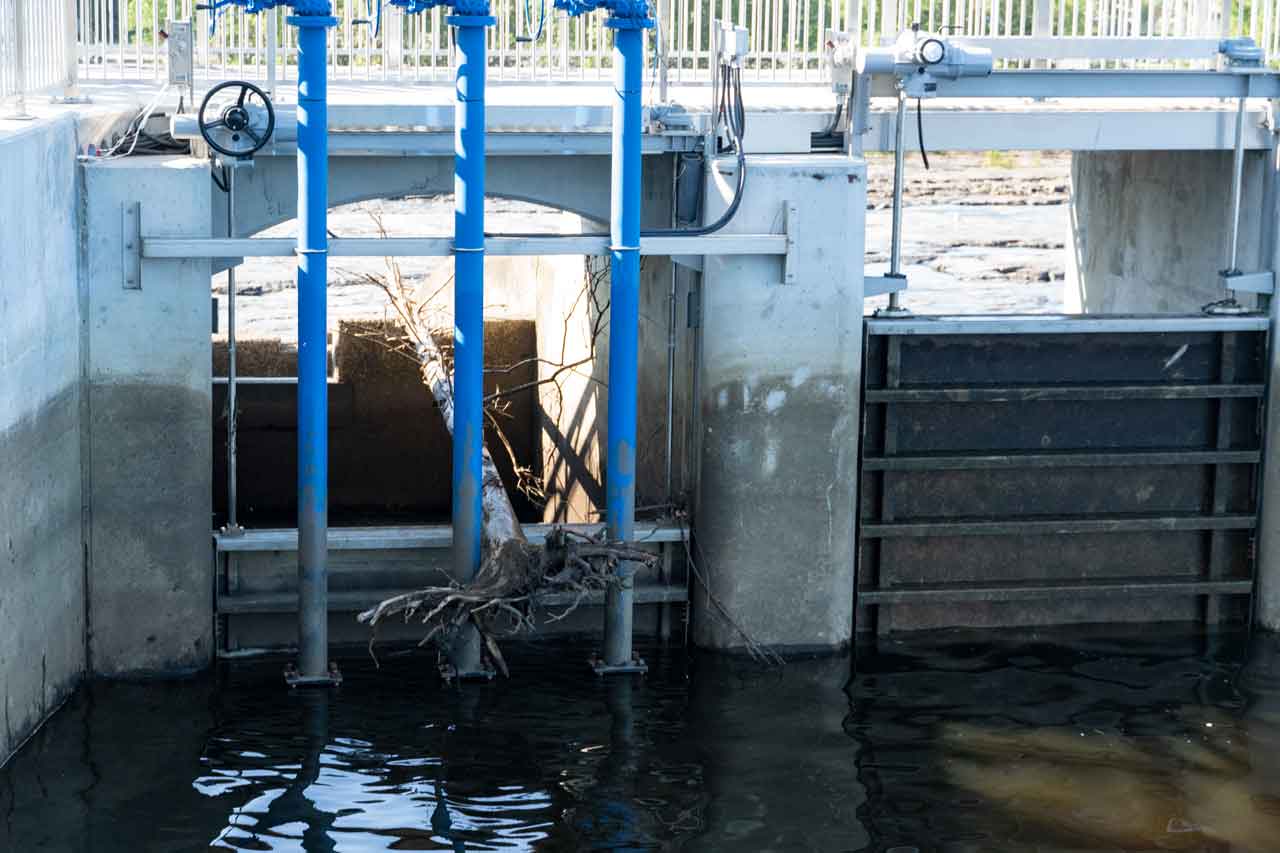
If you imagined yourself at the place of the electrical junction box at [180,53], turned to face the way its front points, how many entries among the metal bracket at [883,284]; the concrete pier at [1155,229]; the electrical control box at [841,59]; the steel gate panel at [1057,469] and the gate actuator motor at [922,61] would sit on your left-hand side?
5

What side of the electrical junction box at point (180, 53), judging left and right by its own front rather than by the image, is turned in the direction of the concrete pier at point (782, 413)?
left

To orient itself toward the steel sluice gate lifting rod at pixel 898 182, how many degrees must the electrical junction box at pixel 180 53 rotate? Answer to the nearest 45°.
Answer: approximately 90° to its left

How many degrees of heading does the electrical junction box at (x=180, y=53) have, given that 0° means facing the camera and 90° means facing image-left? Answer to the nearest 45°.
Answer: approximately 0°

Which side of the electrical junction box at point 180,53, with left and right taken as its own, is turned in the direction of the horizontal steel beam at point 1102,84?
left
